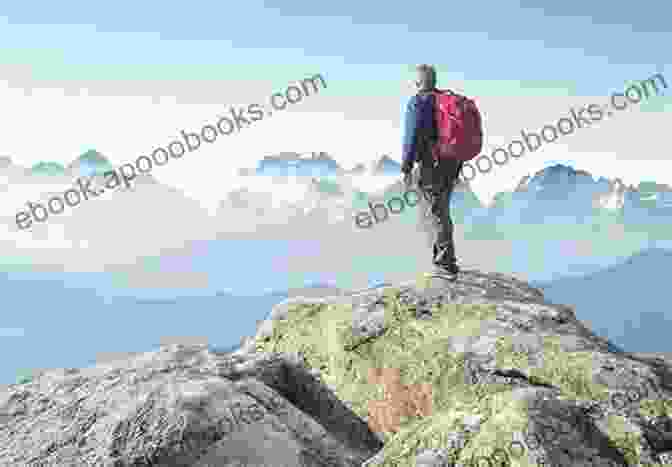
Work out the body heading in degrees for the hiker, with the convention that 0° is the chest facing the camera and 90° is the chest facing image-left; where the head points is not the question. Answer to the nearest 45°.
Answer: approximately 135°

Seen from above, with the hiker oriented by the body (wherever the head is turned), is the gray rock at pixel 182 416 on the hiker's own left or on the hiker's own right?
on the hiker's own left
